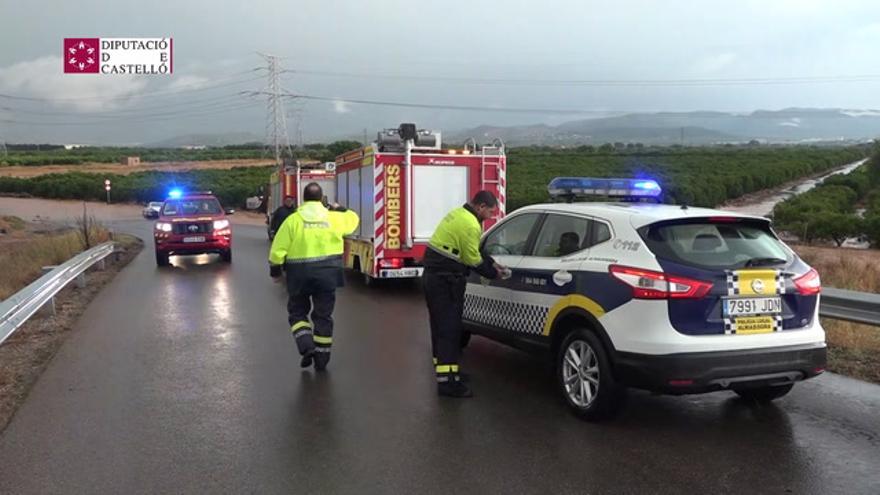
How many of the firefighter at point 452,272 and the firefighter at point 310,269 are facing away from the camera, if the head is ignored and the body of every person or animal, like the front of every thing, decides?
1

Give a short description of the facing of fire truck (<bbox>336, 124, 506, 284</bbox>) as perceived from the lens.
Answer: facing away from the viewer and to the left of the viewer

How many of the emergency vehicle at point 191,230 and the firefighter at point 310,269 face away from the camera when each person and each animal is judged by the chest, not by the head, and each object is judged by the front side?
1

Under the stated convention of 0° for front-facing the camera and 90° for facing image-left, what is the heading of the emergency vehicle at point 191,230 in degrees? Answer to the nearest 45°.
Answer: approximately 0°

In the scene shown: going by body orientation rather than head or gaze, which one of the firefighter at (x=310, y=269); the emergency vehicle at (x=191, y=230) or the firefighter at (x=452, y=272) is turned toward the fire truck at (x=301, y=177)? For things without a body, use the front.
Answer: the firefighter at (x=310, y=269)

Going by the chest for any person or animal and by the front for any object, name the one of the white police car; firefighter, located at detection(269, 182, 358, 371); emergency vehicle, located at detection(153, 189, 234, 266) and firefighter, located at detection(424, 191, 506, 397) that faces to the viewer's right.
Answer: firefighter, located at detection(424, 191, 506, 397)

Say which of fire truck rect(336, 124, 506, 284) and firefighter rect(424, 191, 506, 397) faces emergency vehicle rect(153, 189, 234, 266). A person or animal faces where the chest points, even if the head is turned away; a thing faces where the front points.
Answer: the fire truck

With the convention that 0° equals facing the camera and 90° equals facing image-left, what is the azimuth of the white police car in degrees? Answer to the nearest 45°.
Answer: approximately 135°

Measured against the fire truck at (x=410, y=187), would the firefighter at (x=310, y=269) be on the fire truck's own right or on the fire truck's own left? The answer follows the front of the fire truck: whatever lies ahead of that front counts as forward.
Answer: on the fire truck's own left

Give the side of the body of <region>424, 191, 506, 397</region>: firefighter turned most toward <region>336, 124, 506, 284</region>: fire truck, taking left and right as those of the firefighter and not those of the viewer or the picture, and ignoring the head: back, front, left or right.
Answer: left

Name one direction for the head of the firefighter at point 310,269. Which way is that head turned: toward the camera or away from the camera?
away from the camera

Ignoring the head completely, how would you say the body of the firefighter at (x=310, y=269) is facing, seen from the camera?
away from the camera
